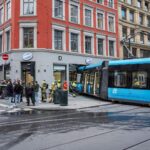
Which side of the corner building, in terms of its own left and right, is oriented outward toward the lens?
front

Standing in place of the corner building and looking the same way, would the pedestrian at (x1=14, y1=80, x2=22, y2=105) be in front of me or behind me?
in front

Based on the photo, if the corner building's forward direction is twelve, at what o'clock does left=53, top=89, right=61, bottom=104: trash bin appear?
The trash bin is roughly at 12 o'clock from the corner building.

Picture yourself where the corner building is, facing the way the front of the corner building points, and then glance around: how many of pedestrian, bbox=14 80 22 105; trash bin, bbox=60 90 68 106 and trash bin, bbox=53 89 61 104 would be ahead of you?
3

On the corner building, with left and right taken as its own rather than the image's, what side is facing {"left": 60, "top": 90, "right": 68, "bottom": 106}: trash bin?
front
